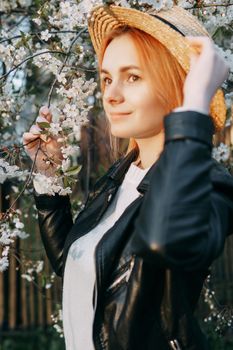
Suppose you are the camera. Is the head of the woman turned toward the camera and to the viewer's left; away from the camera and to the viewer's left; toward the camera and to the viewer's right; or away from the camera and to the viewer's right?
toward the camera and to the viewer's left

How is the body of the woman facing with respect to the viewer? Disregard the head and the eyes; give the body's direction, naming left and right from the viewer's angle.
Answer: facing the viewer and to the left of the viewer
